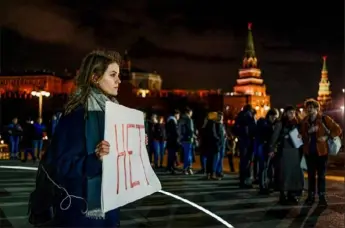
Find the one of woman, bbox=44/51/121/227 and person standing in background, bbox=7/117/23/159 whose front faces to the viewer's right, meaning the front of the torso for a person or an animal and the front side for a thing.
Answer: the woman

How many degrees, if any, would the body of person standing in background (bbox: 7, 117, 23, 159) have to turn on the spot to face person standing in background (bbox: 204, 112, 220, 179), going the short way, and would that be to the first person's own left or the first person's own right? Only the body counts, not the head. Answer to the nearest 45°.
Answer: approximately 45° to the first person's own left

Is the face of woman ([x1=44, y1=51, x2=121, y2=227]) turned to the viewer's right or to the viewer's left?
to the viewer's right
